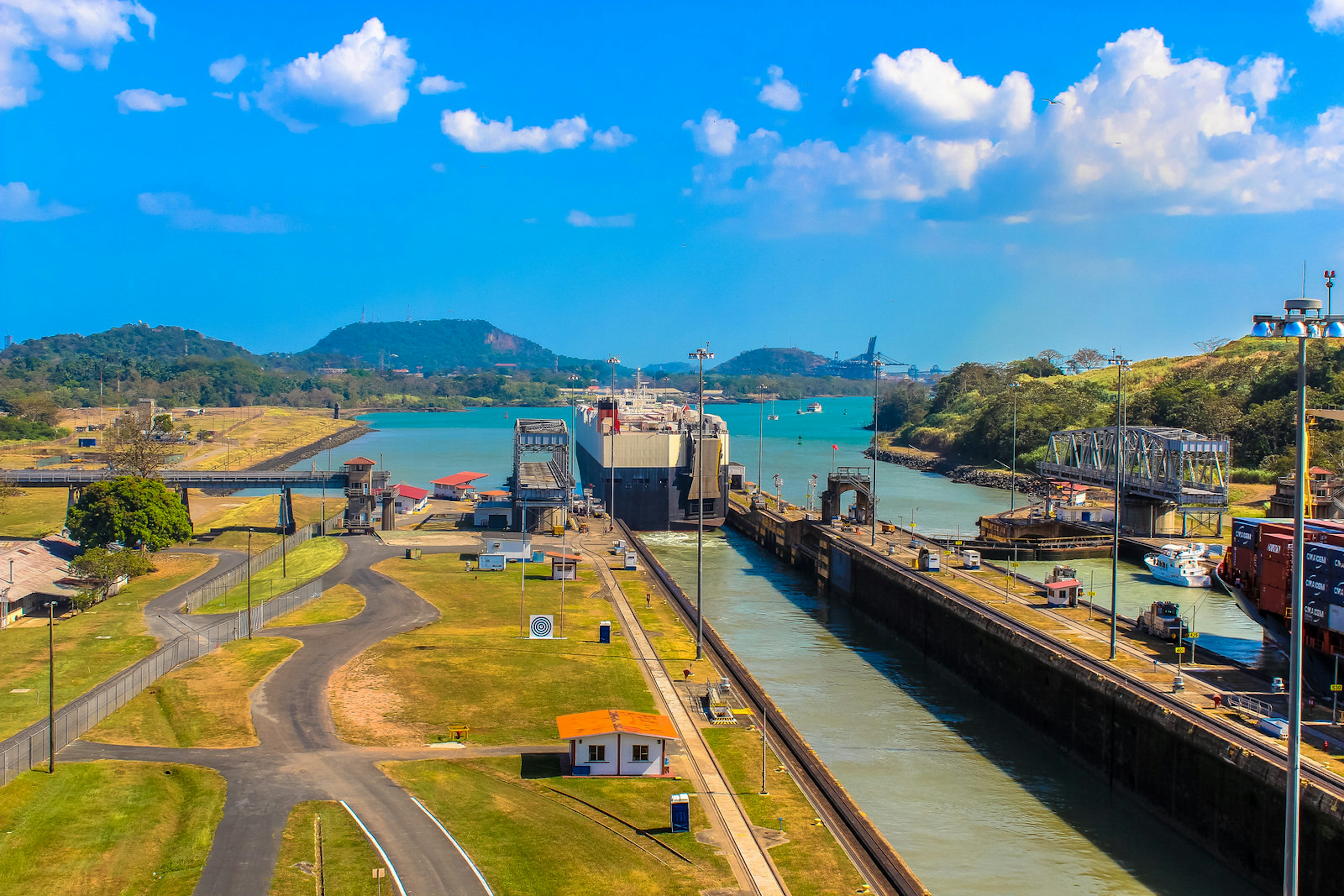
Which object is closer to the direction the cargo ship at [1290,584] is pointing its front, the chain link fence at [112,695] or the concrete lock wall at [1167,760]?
the chain link fence

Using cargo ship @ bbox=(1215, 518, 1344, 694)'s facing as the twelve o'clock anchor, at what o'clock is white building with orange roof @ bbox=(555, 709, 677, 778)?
The white building with orange roof is roughly at 9 o'clock from the cargo ship.

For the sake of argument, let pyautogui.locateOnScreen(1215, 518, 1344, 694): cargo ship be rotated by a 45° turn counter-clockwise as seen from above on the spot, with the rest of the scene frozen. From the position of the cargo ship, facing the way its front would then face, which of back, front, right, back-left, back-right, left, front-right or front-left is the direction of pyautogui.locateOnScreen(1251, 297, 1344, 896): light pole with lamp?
left

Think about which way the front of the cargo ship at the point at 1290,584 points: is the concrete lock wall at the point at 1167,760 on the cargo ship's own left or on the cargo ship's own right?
on the cargo ship's own left

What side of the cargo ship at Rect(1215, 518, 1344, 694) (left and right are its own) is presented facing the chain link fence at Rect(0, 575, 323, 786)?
left

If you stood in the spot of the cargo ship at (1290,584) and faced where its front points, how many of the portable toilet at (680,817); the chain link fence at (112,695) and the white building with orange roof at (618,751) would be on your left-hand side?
3

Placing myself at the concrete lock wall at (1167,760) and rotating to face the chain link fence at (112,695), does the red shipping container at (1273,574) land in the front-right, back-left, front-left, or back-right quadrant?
back-right

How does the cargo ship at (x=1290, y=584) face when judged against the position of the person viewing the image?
facing away from the viewer and to the left of the viewer
